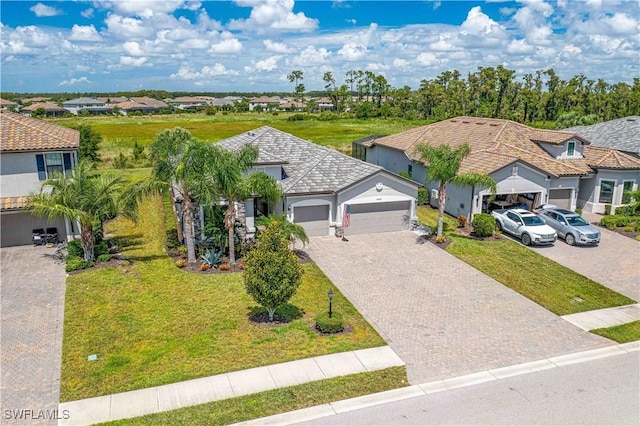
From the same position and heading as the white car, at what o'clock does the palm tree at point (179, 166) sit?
The palm tree is roughly at 3 o'clock from the white car.

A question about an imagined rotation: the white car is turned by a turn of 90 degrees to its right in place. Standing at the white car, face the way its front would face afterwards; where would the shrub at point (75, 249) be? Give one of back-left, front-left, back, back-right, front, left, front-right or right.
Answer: front

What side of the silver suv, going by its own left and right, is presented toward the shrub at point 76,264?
right

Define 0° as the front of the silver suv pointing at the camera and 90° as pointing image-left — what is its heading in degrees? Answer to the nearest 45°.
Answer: approximately 315°

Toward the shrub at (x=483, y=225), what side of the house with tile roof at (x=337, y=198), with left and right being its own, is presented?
left

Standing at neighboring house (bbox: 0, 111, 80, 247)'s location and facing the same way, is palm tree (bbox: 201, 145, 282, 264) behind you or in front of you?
in front

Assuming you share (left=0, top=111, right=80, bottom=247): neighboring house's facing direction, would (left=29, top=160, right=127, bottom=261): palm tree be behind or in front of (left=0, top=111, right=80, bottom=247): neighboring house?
in front

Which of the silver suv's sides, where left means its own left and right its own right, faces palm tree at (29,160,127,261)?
right

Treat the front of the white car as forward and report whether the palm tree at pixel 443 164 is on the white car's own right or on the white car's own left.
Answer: on the white car's own right

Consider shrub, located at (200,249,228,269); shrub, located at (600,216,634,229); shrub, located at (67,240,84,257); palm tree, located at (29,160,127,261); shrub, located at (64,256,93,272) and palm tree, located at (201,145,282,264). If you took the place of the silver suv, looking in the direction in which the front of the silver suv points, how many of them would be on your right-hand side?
5

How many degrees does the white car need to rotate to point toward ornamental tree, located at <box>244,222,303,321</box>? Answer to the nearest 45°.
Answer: approximately 90° to its right

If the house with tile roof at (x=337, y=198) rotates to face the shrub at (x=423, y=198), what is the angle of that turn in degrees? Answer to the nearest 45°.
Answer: approximately 135° to its left

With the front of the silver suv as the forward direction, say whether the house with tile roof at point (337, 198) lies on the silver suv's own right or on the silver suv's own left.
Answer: on the silver suv's own right

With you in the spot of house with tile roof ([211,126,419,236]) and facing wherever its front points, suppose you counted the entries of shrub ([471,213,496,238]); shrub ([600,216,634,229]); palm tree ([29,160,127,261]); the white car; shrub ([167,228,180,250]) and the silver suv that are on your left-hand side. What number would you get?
4

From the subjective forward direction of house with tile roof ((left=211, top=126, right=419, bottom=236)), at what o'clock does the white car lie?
The white car is roughly at 9 o'clock from the house with tile roof.

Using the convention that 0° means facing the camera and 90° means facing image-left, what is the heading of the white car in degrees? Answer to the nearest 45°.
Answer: approximately 315°

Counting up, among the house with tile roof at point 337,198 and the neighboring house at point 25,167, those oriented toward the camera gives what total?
2
